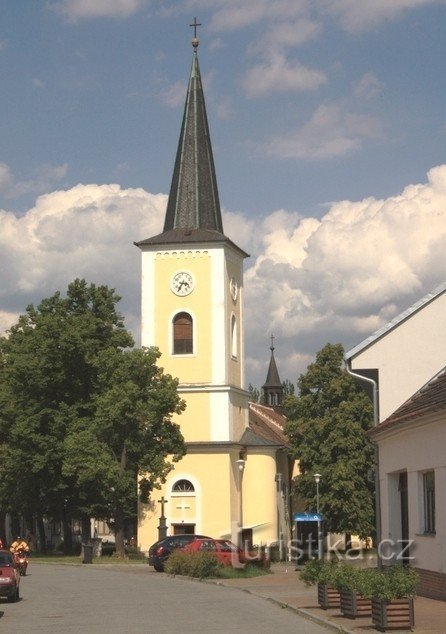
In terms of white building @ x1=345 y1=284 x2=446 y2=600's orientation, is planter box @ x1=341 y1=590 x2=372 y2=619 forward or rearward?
forward

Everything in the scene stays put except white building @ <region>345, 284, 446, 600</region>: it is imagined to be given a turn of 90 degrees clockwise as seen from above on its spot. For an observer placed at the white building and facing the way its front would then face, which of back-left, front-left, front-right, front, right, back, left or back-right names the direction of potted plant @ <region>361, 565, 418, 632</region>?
back-left

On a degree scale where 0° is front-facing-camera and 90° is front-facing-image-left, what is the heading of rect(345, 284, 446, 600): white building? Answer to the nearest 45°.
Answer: approximately 45°

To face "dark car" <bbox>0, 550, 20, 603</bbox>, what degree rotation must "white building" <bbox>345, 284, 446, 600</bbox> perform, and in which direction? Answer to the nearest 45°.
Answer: approximately 45° to its right

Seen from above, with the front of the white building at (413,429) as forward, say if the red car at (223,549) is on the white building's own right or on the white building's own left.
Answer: on the white building's own right

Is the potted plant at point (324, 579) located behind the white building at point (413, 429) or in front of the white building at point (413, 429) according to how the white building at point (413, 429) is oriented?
in front

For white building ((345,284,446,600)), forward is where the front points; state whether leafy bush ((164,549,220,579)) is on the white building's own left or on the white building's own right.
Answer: on the white building's own right

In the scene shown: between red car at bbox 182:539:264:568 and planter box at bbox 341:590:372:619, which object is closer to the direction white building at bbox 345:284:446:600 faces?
the planter box
